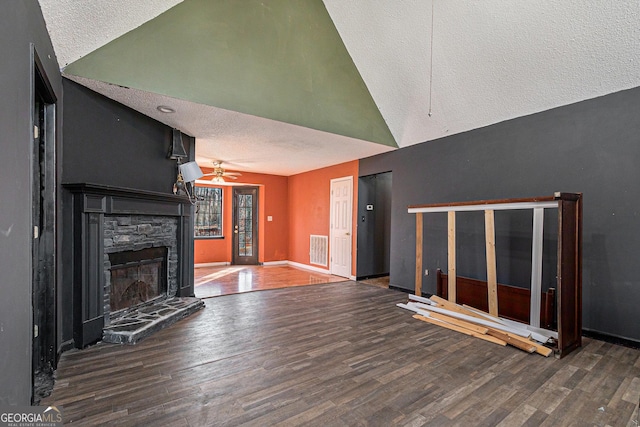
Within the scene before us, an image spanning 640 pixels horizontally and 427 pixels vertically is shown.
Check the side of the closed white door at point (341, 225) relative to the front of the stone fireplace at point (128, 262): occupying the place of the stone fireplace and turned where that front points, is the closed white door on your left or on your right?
on your left

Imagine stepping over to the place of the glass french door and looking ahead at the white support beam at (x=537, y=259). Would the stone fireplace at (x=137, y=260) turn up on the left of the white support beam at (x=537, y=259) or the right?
right

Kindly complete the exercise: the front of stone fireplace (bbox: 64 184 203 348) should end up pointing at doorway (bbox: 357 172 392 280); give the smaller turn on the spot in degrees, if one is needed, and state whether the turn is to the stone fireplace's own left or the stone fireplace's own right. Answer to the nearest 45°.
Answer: approximately 45° to the stone fireplace's own left

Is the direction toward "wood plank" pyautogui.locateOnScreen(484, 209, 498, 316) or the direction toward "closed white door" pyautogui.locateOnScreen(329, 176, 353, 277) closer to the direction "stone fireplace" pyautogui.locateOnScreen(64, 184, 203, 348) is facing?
the wood plank

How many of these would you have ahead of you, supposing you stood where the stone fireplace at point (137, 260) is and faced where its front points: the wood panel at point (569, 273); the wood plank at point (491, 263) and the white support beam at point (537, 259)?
3

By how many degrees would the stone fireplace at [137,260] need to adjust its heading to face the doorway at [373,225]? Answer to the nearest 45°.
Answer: approximately 45° to its left

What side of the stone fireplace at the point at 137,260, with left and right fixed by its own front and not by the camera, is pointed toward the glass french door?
left

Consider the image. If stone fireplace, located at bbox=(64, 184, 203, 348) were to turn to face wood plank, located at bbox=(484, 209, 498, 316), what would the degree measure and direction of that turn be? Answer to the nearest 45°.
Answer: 0° — it already faces it

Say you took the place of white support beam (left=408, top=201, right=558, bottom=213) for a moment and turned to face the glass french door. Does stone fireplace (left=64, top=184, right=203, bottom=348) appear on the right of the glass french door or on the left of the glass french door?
left

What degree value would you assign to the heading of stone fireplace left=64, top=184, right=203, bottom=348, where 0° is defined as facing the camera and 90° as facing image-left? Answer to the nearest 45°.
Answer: approximately 315°

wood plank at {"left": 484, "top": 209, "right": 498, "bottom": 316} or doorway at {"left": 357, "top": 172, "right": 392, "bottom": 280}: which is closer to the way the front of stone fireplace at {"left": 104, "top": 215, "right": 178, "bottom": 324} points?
the wood plank

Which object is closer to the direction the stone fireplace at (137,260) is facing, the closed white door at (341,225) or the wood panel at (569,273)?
the wood panel
